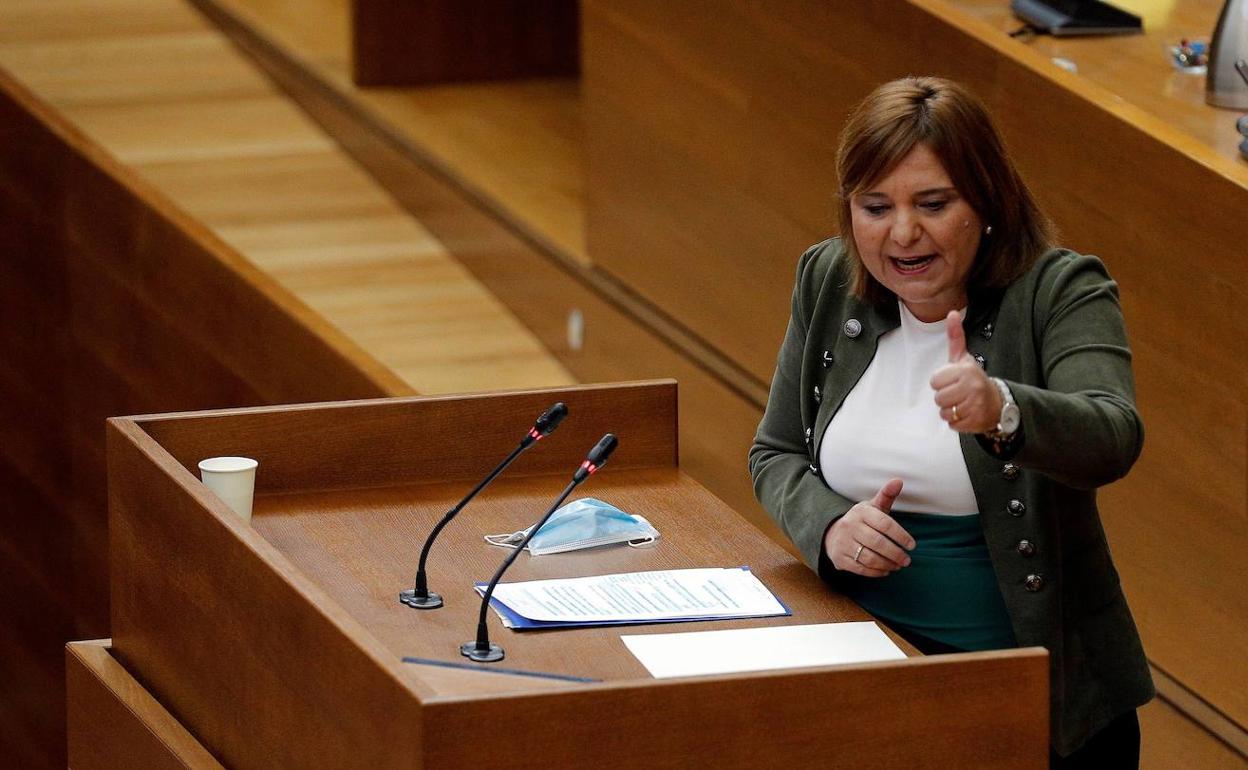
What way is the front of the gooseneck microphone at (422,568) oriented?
to the viewer's right

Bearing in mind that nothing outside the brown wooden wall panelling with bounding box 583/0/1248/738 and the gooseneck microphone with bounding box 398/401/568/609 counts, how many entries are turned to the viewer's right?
1

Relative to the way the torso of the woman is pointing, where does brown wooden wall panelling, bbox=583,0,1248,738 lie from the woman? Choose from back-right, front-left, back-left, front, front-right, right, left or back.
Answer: back-right
